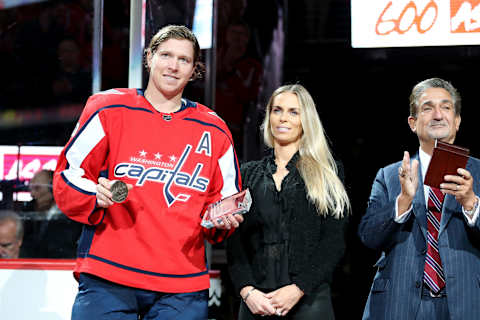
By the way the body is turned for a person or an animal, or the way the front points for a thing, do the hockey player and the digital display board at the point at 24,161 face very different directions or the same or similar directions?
same or similar directions

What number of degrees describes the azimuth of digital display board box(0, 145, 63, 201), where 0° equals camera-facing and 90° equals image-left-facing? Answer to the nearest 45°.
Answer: approximately 0°

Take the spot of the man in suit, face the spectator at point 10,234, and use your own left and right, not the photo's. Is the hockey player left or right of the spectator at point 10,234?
left

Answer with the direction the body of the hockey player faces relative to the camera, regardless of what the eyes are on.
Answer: toward the camera

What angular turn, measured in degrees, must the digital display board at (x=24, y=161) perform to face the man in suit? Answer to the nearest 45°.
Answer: approximately 45° to its left

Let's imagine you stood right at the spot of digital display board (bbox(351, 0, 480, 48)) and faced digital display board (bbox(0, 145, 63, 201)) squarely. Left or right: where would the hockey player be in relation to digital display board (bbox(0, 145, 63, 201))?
left

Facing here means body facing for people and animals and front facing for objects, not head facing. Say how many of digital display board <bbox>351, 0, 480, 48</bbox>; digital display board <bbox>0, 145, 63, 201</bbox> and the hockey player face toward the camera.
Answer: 3

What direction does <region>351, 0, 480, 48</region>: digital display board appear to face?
toward the camera

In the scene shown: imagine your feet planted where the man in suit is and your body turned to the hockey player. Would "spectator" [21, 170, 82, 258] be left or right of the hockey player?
right

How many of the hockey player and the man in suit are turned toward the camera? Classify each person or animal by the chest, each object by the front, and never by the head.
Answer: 2

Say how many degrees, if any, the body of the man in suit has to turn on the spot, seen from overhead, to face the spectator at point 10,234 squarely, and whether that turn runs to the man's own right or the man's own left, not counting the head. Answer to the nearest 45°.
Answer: approximately 90° to the man's own right

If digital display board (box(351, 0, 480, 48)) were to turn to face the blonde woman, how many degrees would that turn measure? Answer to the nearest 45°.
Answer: approximately 45° to its right

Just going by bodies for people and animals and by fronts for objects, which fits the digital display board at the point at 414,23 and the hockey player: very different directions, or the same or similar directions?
same or similar directions

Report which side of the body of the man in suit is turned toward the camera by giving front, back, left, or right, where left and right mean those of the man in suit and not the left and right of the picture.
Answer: front
